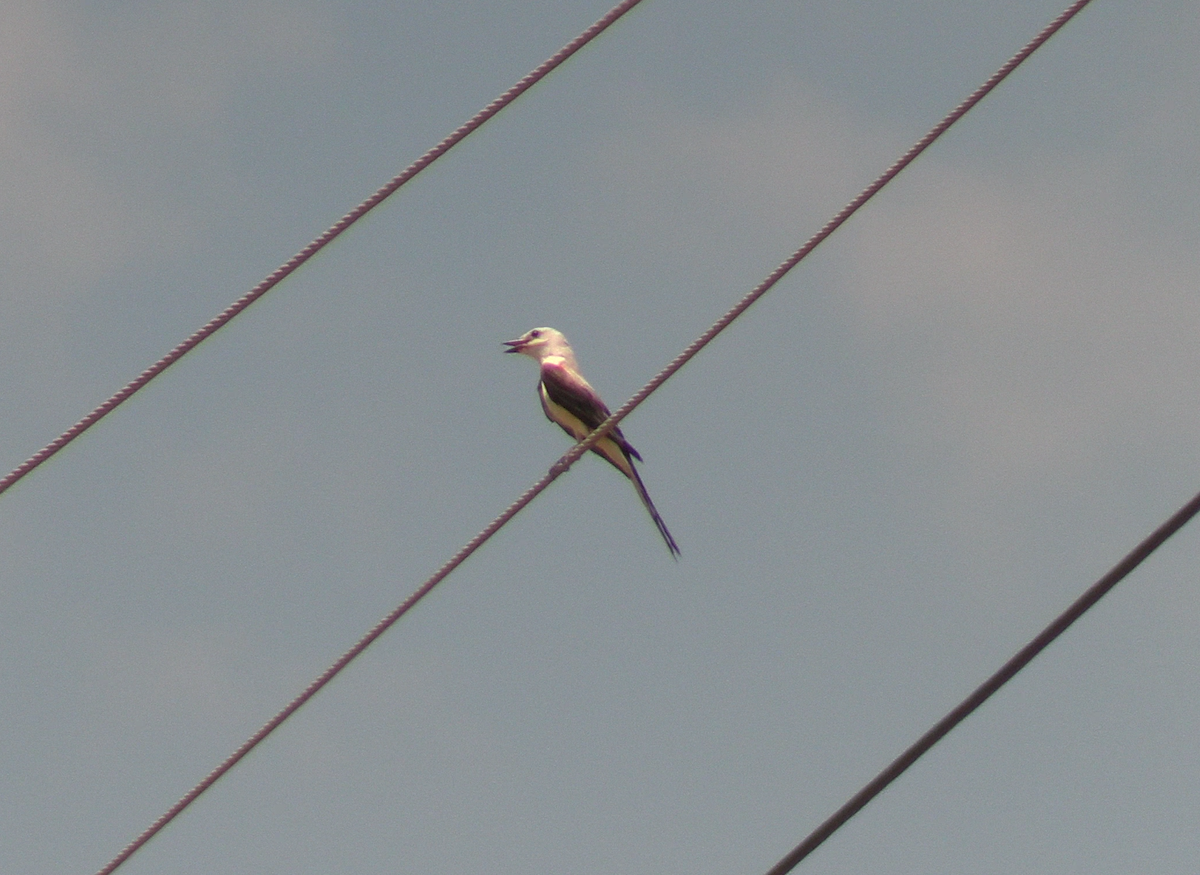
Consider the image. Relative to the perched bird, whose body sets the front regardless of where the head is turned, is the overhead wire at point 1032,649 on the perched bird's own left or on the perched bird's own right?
on the perched bird's own left

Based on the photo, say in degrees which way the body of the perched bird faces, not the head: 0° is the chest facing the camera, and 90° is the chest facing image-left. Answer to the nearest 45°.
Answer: approximately 90°
